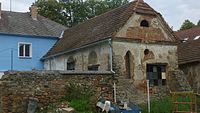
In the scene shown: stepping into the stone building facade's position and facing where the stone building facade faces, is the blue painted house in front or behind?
behind

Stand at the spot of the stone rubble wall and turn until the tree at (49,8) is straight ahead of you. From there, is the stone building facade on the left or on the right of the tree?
right

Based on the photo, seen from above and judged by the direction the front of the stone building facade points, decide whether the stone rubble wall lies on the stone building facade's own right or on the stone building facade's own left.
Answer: on the stone building facade's own right

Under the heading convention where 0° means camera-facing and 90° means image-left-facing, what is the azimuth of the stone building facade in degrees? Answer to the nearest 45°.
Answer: approximately 315°

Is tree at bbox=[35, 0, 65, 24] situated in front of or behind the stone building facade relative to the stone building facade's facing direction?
behind
